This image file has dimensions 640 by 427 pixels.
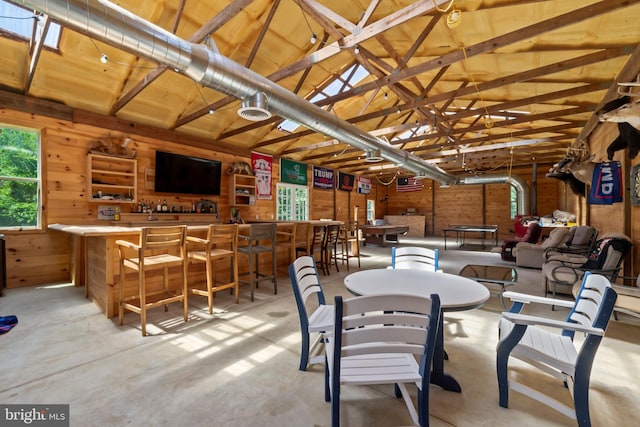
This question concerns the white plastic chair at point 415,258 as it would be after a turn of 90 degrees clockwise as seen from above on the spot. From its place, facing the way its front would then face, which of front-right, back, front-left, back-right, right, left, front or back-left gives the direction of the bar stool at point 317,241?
front-right

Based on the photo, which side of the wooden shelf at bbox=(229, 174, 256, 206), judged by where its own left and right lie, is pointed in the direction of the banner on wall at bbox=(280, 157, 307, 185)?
left

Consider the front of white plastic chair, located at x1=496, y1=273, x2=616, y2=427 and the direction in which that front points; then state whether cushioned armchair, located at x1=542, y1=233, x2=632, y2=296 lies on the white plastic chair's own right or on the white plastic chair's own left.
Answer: on the white plastic chair's own right

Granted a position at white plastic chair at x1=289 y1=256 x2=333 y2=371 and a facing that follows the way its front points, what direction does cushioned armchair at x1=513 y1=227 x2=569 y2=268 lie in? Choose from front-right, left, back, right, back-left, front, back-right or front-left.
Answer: front-left

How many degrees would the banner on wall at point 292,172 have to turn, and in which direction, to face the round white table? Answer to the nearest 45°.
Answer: approximately 45° to its right

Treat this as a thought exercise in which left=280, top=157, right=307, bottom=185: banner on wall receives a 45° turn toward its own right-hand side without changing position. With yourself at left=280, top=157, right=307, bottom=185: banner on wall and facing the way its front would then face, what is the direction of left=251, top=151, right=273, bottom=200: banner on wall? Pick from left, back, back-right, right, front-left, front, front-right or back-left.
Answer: front-right

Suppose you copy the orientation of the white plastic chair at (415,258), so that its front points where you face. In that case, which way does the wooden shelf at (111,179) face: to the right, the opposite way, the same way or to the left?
to the left

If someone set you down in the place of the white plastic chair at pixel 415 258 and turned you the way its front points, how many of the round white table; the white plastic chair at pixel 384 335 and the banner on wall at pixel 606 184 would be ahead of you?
2

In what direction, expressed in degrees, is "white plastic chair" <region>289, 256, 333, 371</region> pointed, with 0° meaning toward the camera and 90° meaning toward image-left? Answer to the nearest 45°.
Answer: approximately 270°

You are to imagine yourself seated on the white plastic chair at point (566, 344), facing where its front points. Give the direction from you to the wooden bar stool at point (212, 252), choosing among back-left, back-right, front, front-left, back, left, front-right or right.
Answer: front

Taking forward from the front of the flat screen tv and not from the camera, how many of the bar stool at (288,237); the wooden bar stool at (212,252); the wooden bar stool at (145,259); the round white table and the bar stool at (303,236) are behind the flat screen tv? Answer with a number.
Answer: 0

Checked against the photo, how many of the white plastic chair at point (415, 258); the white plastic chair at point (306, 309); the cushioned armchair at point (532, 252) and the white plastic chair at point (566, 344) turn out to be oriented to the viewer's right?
1

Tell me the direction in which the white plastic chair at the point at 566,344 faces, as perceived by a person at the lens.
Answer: facing to the left of the viewer

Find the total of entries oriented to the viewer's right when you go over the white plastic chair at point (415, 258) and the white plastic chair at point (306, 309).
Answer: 1

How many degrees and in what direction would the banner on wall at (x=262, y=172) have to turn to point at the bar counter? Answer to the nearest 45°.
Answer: approximately 45° to its right

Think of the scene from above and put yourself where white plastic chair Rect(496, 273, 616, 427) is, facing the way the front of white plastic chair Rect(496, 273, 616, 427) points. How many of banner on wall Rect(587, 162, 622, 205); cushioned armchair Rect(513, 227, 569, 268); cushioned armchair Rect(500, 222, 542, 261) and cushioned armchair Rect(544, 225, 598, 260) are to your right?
4

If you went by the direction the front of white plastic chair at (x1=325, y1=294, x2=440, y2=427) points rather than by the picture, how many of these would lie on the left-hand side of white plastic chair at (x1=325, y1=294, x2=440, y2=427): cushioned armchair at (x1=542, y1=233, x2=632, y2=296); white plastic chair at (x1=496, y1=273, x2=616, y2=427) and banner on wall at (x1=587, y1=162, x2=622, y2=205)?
0

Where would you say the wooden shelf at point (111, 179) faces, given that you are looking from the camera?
facing the viewer and to the right of the viewer

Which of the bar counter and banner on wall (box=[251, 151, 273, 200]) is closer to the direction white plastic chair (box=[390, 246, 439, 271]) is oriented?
the bar counter

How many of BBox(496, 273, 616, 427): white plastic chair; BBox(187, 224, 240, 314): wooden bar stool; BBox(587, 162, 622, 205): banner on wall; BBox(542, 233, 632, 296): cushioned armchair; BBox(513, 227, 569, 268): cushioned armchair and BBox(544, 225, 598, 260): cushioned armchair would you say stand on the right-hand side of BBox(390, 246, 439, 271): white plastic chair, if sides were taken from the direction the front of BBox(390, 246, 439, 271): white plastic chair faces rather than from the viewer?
1
